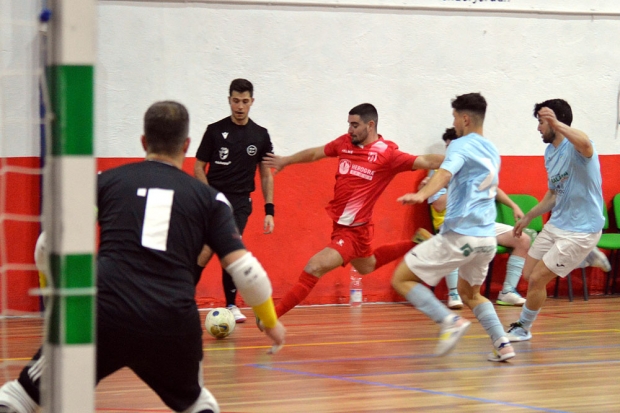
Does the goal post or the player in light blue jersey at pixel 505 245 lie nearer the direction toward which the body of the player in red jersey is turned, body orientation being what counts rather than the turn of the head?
the goal post

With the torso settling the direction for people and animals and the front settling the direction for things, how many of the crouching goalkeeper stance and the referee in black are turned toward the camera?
1

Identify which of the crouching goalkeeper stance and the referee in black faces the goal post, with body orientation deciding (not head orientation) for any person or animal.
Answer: the referee in black

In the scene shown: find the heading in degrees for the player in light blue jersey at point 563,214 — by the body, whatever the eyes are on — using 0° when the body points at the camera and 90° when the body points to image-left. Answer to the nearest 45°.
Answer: approximately 45°

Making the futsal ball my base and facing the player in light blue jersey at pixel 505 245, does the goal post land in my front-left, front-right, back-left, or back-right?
back-right

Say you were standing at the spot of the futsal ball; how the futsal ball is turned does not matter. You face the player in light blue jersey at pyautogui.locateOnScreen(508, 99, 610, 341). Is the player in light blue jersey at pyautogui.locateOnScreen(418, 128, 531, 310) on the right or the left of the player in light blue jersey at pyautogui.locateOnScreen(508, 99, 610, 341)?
left

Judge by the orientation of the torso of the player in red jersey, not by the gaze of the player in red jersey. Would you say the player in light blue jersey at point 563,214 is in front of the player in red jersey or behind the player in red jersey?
behind

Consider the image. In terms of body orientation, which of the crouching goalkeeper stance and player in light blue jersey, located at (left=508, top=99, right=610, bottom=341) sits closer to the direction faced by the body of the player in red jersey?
the crouching goalkeeper stance

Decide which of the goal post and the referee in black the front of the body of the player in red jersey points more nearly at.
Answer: the goal post

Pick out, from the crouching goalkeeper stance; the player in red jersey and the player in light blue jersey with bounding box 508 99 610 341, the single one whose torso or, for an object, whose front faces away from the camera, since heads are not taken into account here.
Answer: the crouching goalkeeper stance

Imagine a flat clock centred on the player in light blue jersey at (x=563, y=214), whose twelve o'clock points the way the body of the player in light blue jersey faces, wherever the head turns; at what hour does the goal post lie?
The goal post is roughly at 11 o'clock from the player in light blue jersey.

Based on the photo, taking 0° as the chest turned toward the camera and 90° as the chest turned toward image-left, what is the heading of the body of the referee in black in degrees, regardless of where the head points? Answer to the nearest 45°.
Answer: approximately 0°

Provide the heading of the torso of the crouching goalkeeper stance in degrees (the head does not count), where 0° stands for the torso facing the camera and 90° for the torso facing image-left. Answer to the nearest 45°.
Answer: approximately 180°
